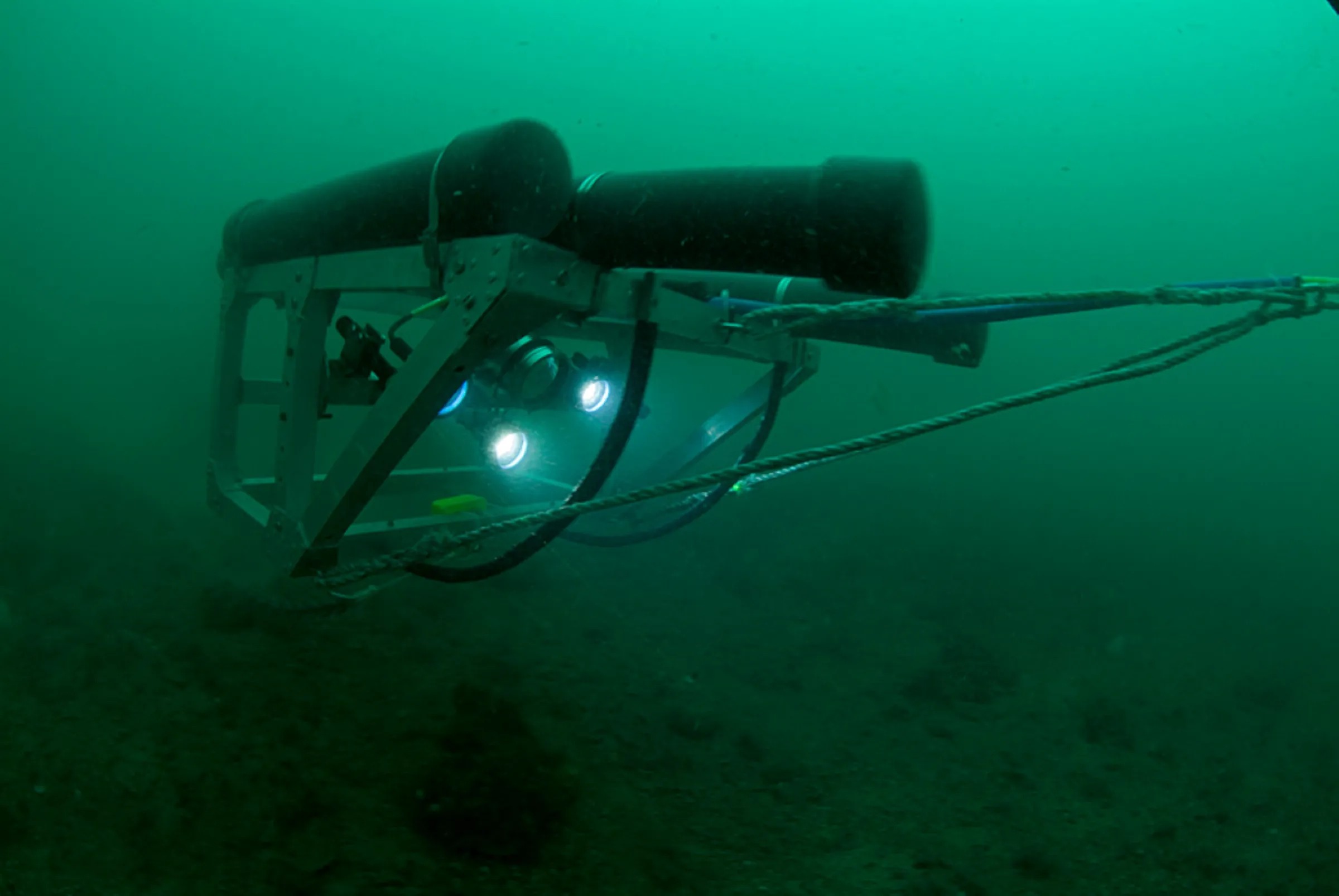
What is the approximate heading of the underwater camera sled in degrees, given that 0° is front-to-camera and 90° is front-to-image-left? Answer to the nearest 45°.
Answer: approximately 315°
